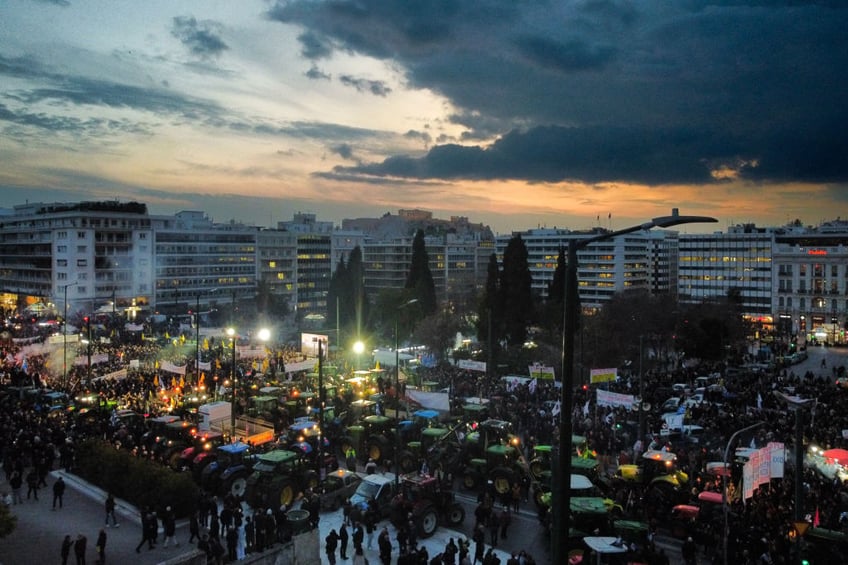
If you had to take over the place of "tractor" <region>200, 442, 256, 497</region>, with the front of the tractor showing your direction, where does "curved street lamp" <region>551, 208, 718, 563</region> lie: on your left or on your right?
on your left

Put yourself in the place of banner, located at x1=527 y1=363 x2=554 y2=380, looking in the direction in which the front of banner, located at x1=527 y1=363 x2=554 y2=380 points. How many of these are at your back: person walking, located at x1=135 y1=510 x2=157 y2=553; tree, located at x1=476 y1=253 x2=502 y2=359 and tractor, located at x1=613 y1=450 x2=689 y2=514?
1

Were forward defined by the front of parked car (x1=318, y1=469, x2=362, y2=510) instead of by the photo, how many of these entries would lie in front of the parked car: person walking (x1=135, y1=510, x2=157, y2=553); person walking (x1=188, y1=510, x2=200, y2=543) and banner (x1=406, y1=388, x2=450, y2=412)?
2

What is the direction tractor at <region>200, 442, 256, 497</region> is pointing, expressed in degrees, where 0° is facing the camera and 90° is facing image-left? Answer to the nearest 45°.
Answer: approximately 45°

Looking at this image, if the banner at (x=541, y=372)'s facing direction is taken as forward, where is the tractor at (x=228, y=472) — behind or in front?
in front

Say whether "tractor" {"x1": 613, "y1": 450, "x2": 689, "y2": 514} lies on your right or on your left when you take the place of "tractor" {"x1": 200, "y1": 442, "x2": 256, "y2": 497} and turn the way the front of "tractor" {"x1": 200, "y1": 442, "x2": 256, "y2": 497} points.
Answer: on your left

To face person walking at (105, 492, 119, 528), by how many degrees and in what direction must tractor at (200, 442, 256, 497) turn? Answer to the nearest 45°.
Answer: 0° — it already faces them

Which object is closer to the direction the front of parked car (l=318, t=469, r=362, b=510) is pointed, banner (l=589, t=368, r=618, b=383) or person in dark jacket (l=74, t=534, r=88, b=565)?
the person in dark jacket

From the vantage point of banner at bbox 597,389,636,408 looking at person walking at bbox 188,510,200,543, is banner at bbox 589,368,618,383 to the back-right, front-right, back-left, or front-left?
back-right

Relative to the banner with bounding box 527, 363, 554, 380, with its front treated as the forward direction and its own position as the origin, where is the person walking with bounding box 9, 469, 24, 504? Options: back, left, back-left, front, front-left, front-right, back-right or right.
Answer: front-right

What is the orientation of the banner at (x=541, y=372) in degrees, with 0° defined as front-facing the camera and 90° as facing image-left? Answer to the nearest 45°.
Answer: approximately 0°

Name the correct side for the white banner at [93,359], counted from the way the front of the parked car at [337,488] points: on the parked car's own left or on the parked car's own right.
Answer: on the parked car's own right

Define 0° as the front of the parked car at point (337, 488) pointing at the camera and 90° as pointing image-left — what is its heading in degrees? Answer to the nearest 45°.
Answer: approximately 45°

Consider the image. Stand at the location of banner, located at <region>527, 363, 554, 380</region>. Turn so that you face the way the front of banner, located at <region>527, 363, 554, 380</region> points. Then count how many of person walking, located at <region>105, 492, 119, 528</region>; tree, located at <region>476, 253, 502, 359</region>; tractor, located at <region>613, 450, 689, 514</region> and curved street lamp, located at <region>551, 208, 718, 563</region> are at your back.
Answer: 1
